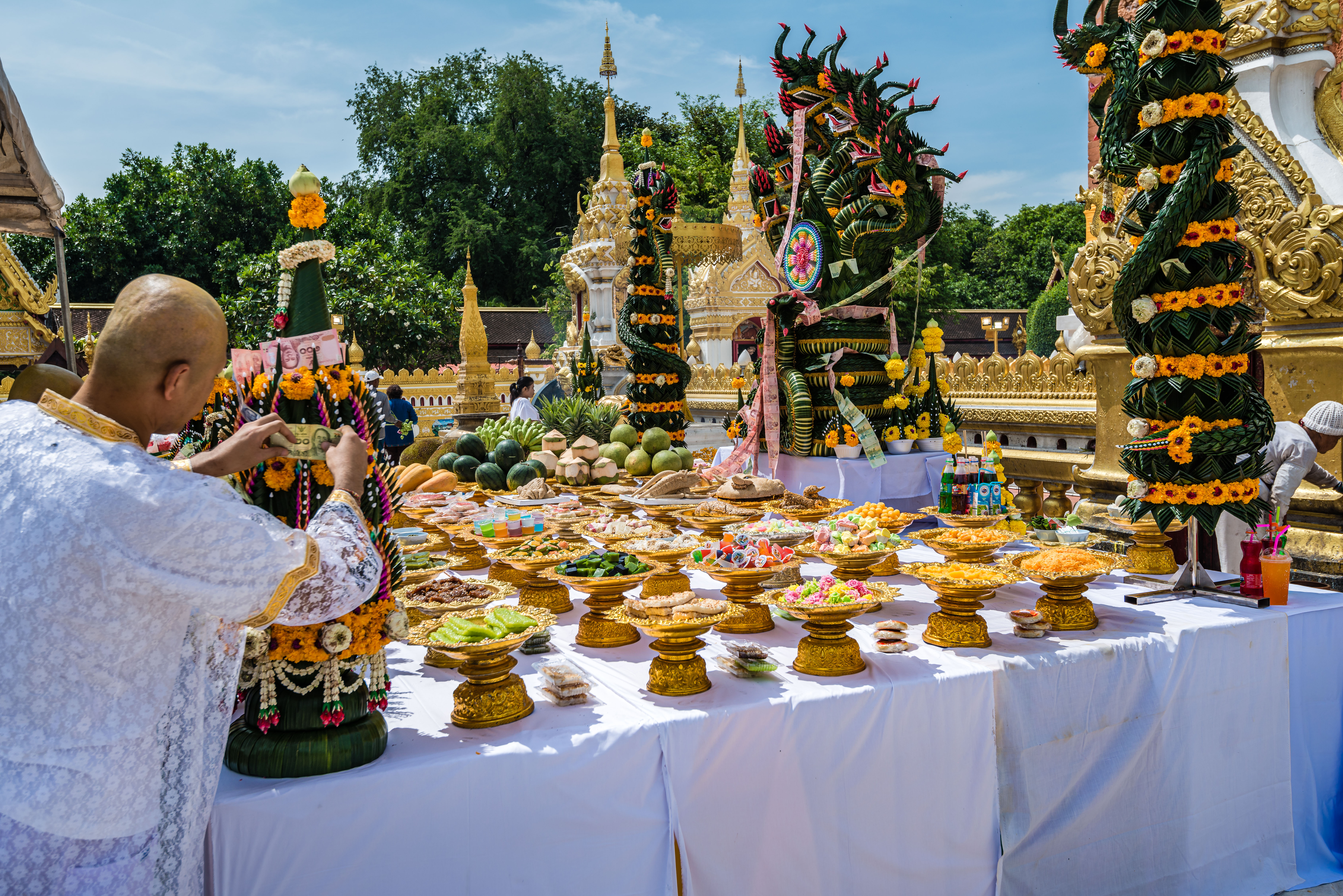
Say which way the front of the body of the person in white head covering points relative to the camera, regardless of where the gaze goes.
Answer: to the viewer's right

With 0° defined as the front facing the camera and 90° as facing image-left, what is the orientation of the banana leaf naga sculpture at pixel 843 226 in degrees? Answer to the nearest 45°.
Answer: approximately 45°

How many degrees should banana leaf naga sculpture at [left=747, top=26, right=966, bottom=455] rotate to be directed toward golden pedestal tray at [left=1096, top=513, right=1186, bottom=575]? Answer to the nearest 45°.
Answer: approximately 90° to its left

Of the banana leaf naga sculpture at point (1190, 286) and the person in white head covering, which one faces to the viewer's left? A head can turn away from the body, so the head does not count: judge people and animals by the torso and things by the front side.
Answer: the banana leaf naga sculpture

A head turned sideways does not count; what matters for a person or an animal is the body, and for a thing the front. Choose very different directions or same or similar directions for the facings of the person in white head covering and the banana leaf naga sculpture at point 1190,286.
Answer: very different directions

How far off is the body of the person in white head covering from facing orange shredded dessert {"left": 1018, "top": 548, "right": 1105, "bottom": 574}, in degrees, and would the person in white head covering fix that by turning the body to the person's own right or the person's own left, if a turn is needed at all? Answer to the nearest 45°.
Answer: approximately 135° to the person's own right

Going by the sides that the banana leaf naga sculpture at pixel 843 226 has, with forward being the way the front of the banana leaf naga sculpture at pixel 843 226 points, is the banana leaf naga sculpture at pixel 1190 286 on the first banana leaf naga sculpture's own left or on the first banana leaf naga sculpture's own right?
on the first banana leaf naga sculpture's own left

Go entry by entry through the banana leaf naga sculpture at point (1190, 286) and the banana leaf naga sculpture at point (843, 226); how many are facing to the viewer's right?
0

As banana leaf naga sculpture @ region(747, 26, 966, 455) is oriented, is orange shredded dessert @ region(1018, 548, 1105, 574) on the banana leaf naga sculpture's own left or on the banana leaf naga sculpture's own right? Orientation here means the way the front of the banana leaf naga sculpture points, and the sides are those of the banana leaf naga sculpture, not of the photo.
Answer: on the banana leaf naga sculpture's own left

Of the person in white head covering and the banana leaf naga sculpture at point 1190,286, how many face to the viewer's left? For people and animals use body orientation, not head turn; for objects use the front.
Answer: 1
